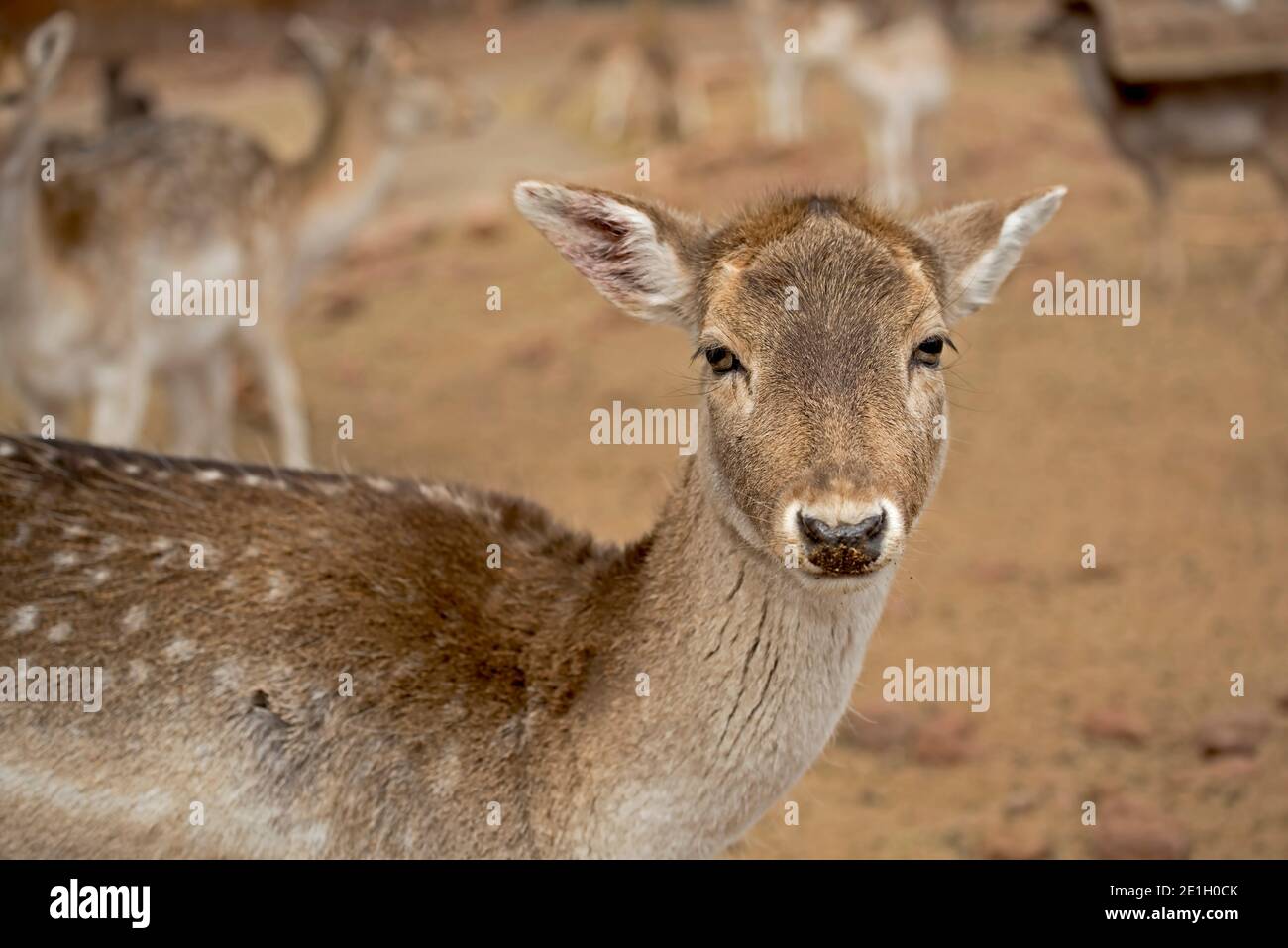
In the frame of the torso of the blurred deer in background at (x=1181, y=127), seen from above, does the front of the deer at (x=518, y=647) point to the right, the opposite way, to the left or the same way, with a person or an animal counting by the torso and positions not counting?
the opposite way

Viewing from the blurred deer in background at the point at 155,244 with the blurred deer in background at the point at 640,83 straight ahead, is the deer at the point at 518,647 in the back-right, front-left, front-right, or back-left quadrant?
back-right

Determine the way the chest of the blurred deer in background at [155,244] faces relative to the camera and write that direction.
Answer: to the viewer's right

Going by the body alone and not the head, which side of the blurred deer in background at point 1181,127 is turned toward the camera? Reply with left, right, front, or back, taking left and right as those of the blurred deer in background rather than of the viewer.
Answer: left

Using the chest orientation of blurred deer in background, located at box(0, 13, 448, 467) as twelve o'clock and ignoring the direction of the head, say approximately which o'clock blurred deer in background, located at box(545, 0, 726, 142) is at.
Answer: blurred deer in background, located at box(545, 0, 726, 142) is roughly at 10 o'clock from blurred deer in background, located at box(0, 13, 448, 467).

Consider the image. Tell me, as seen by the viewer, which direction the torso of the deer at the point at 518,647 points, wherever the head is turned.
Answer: to the viewer's right

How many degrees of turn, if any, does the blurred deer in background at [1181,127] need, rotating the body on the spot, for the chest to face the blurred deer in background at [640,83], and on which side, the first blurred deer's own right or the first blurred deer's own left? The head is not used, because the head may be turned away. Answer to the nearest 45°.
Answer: approximately 45° to the first blurred deer's own right

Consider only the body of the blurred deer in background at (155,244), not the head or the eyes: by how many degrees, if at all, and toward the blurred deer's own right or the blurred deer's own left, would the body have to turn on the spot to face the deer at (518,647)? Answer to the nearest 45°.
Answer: approximately 90° to the blurred deer's own right
